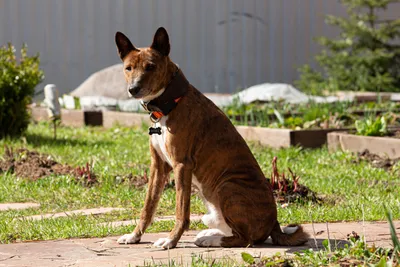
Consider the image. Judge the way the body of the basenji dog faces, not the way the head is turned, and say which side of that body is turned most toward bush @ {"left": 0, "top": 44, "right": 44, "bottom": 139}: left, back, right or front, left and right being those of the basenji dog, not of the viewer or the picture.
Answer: right

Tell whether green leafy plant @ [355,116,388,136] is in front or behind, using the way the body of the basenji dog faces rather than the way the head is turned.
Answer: behind

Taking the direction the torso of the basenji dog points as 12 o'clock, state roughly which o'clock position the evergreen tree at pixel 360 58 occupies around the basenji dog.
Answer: The evergreen tree is roughly at 5 o'clock from the basenji dog.

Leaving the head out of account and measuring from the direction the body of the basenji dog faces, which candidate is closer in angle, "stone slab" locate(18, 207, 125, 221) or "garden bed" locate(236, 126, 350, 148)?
the stone slab

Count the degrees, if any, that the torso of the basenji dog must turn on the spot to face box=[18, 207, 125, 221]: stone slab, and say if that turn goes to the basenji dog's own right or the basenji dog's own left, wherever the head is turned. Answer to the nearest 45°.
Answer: approximately 90° to the basenji dog's own right

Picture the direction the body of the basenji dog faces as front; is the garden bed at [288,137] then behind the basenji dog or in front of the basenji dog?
behind

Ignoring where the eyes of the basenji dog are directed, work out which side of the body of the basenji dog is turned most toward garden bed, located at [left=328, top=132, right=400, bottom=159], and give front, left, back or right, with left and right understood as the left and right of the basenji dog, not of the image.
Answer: back

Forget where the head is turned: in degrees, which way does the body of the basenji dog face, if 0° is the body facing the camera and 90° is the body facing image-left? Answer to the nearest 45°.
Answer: approximately 45°

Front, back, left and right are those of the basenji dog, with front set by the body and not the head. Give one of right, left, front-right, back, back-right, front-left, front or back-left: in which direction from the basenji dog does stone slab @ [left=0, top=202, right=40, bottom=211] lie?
right
